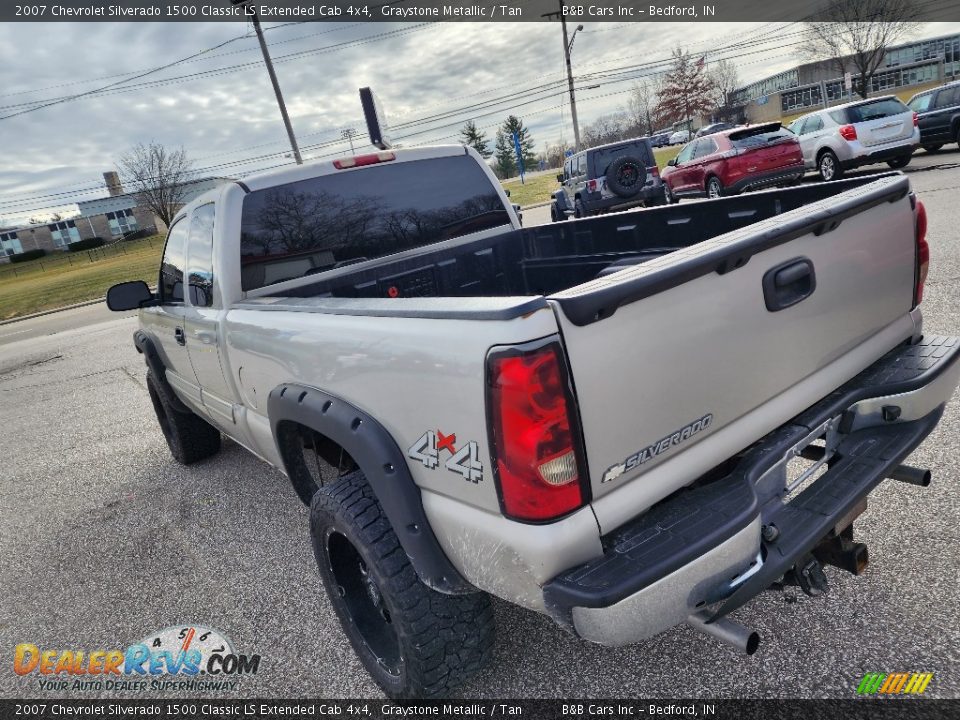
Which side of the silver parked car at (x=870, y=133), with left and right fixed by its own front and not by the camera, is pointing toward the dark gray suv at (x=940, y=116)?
right

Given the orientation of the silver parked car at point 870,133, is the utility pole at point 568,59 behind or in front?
in front

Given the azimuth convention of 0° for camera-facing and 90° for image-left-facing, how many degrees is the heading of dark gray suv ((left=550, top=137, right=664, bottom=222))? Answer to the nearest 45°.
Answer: approximately 135°

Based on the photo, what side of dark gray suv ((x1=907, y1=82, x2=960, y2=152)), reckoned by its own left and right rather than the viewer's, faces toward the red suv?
left

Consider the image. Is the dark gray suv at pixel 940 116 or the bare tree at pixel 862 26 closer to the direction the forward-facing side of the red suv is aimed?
the bare tree

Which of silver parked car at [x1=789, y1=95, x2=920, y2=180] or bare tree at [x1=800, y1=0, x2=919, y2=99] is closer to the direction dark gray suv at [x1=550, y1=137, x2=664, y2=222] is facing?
the bare tree

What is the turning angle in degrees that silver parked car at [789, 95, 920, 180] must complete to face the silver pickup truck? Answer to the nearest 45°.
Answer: approximately 135° to its left

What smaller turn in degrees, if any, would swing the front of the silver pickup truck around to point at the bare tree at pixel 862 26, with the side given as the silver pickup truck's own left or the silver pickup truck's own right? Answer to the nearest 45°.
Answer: approximately 90° to the silver pickup truck's own right

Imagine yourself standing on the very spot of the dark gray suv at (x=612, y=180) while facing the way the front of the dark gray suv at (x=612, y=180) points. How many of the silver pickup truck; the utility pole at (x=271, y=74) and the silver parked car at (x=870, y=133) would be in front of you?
1

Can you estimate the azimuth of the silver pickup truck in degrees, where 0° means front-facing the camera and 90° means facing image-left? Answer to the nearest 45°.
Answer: approximately 135°

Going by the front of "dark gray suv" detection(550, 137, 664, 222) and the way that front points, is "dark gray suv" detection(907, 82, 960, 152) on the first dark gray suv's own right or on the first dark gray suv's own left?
on the first dark gray suv's own right

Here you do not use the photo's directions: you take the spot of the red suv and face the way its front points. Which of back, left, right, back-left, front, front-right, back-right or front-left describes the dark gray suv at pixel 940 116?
right
